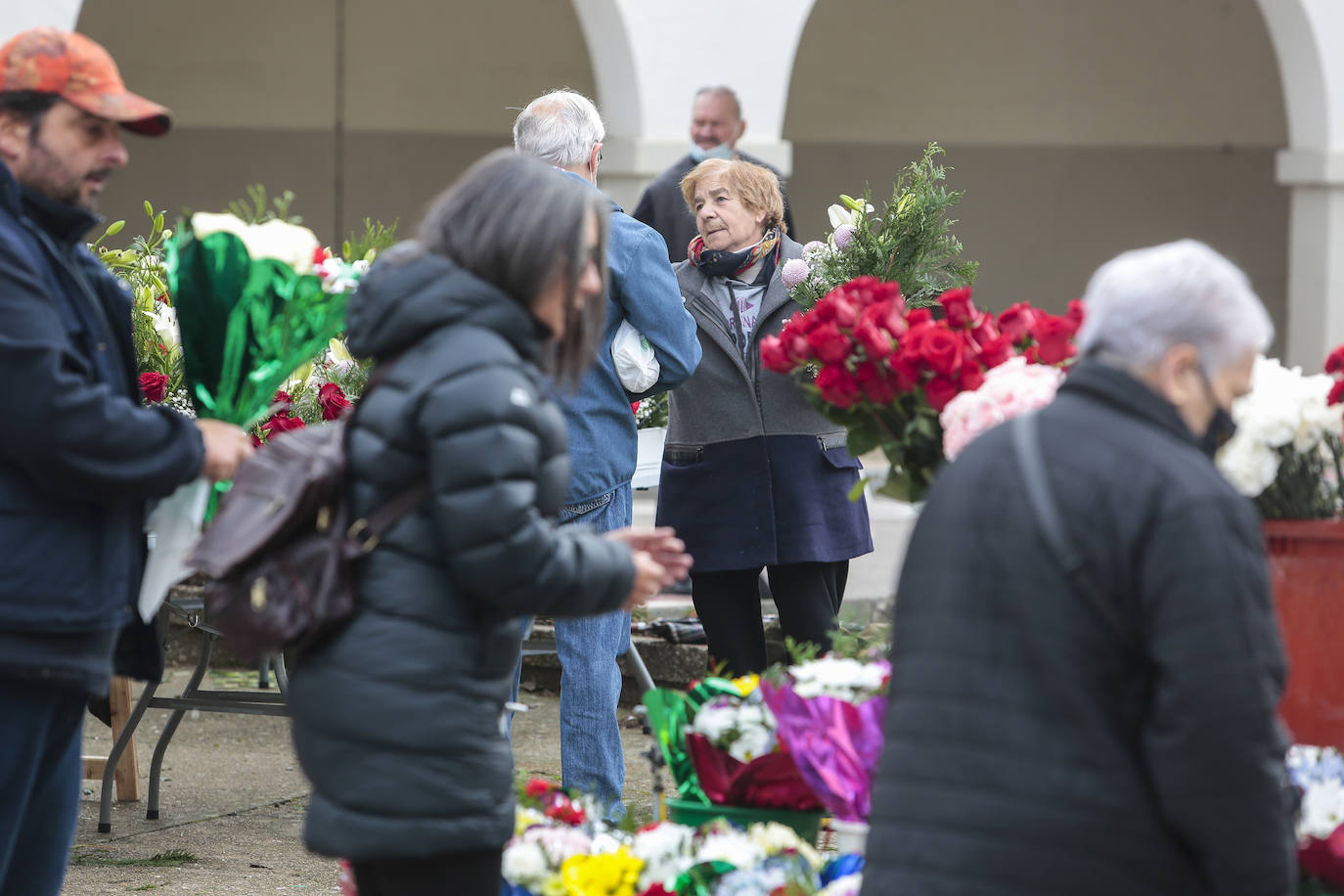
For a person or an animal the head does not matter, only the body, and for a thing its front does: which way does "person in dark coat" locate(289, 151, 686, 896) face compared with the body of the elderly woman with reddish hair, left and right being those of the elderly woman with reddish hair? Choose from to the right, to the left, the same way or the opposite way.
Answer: to the left

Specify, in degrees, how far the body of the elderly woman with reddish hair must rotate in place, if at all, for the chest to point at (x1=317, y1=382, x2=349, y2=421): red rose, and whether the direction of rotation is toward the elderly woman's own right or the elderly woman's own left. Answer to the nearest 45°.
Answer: approximately 90° to the elderly woman's own right

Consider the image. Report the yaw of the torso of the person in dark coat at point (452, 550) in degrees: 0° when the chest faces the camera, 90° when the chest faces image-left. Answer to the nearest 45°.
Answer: approximately 270°

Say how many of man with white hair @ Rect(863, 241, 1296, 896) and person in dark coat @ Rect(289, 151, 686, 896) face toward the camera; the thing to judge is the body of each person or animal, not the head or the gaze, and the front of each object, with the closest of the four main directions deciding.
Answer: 0

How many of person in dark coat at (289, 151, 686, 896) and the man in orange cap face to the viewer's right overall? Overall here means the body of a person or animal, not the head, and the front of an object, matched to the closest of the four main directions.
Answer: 2

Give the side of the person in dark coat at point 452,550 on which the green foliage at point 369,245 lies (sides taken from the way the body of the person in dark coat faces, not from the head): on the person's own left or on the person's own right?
on the person's own left

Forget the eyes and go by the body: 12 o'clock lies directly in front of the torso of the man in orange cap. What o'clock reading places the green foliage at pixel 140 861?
The green foliage is roughly at 9 o'clock from the man in orange cap.

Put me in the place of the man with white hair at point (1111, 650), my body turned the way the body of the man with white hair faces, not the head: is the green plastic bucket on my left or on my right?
on my left

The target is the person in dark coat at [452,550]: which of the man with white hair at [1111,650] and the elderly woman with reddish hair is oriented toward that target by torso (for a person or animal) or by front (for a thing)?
the elderly woman with reddish hair

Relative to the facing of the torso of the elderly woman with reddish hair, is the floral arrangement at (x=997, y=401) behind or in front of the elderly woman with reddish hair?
in front

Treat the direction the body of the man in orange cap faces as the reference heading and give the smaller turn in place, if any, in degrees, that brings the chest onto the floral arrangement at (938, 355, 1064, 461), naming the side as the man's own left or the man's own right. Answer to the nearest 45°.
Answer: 0° — they already face it

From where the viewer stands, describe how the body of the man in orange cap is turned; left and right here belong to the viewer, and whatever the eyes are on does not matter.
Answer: facing to the right of the viewer

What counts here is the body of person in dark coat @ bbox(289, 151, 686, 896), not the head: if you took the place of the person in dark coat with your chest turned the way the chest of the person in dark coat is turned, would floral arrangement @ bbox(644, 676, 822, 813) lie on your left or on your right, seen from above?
on your left

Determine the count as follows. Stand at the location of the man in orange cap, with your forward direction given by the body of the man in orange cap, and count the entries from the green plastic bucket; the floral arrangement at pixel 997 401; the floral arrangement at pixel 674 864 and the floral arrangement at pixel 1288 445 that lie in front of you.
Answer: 4
